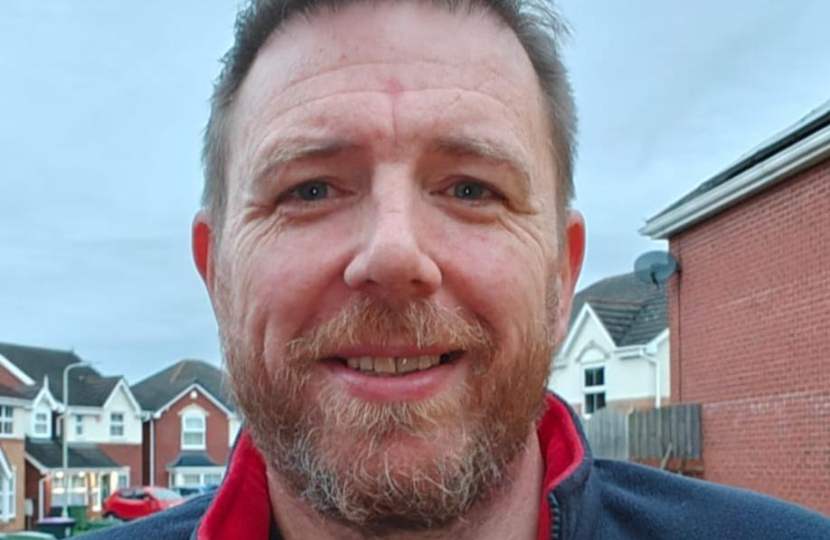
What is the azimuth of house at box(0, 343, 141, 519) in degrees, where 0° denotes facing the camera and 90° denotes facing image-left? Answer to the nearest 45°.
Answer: approximately 315°
